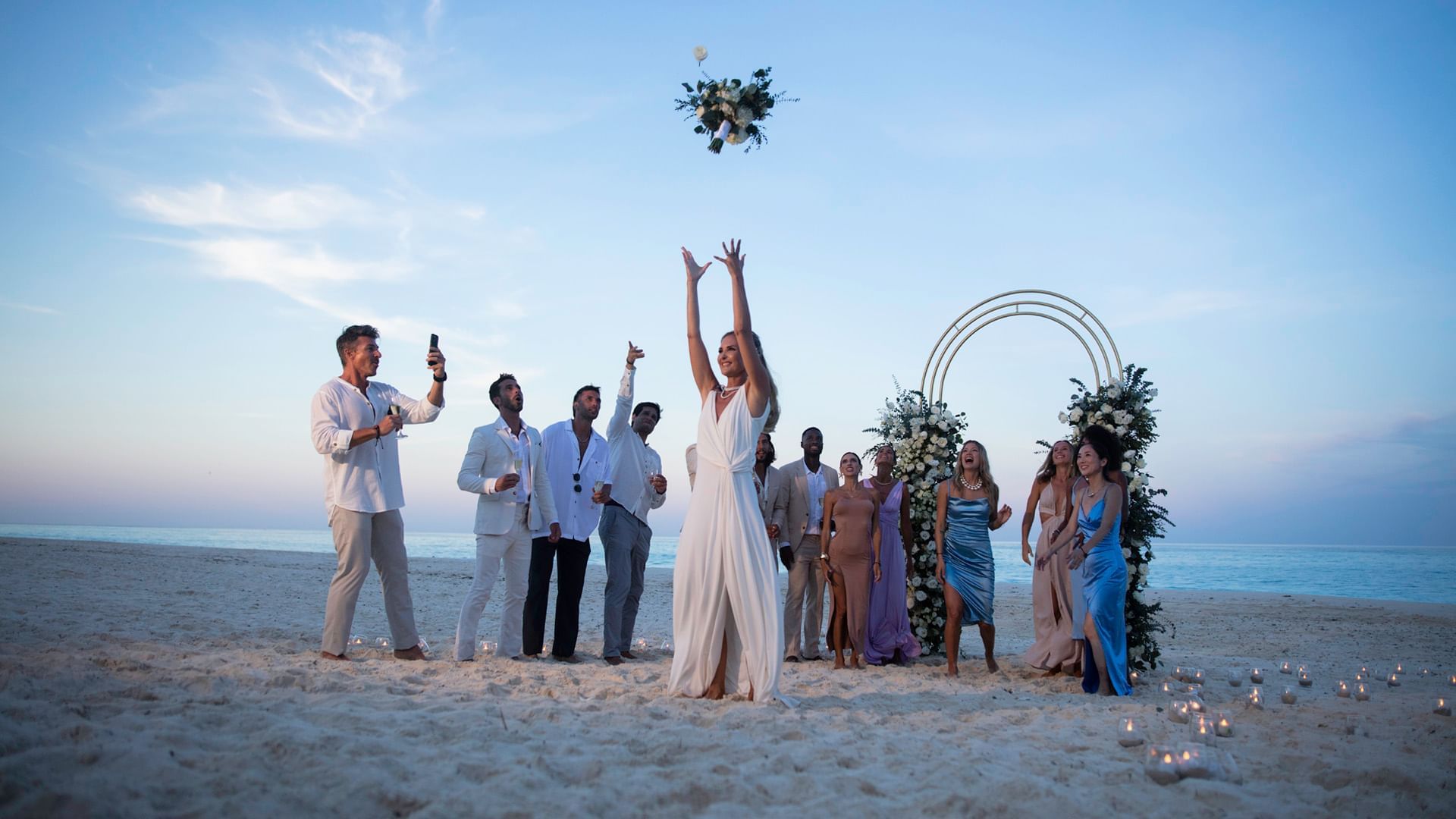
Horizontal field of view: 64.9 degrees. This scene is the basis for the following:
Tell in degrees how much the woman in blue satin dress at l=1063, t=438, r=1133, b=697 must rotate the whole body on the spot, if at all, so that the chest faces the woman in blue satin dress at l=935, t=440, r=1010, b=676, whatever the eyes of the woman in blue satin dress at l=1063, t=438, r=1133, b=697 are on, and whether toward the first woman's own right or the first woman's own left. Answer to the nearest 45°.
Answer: approximately 90° to the first woman's own right

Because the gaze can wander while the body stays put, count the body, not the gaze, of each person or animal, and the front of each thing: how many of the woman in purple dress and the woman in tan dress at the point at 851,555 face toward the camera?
2

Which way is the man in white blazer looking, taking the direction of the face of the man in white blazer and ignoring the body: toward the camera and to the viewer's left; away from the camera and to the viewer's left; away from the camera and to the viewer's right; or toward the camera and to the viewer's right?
toward the camera and to the viewer's right

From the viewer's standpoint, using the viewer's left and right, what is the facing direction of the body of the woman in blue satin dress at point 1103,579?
facing the viewer and to the left of the viewer

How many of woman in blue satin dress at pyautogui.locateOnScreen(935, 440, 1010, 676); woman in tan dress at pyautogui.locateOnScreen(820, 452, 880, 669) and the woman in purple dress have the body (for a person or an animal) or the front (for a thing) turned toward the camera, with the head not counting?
3

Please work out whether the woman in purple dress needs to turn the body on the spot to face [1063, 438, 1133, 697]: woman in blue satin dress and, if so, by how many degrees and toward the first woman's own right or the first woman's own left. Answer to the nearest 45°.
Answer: approximately 45° to the first woman's own left

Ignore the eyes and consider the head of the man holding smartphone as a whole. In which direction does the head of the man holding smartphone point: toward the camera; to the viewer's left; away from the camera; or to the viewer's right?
to the viewer's right

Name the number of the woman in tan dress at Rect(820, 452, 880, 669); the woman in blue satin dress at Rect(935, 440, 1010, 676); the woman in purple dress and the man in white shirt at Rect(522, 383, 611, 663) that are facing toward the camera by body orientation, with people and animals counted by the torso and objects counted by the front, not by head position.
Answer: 4

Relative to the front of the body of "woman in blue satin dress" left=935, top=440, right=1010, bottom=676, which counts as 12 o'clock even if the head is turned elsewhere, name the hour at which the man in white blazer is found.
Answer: The man in white blazer is roughly at 2 o'clock from the woman in blue satin dress.

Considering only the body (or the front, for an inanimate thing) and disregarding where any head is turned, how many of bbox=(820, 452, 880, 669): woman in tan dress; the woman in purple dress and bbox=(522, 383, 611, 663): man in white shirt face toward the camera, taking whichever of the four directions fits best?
3

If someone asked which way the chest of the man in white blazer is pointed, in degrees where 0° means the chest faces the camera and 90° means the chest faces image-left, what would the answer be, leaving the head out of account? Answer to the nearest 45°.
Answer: approximately 315°

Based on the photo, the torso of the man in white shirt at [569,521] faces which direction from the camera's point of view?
toward the camera

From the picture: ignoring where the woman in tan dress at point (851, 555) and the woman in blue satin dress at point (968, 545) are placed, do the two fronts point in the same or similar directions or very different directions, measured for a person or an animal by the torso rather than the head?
same or similar directions
